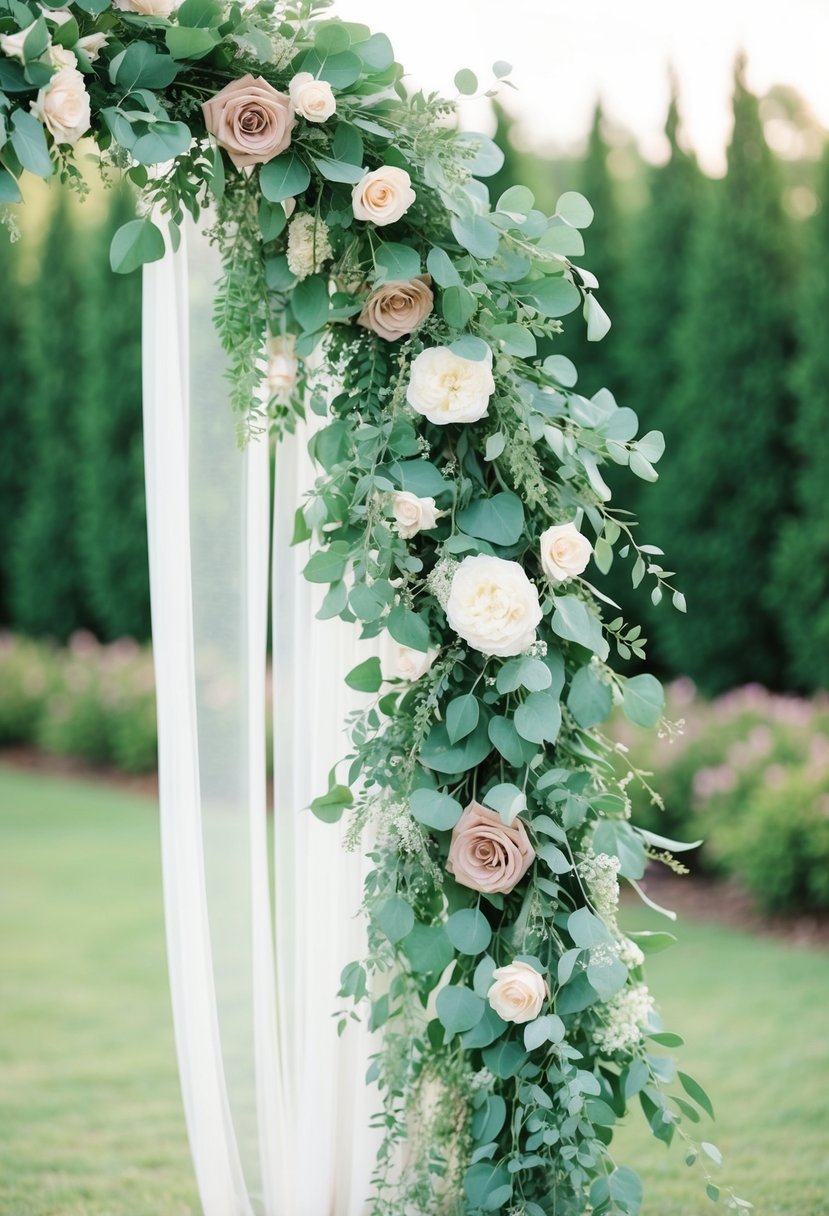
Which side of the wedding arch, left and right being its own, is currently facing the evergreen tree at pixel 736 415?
back

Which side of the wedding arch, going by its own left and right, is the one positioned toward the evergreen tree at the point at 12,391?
back

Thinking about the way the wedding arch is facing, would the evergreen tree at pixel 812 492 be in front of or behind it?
behind

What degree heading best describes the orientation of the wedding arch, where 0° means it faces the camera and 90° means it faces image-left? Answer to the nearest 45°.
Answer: approximately 0°

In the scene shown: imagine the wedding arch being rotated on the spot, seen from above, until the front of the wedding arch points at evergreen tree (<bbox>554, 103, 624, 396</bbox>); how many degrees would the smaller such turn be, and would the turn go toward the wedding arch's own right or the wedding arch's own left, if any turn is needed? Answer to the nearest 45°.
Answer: approximately 180°

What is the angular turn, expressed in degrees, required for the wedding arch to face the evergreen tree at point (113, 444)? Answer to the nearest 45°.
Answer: approximately 180°

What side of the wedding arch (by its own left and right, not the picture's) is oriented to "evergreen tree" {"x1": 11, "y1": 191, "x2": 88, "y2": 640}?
back

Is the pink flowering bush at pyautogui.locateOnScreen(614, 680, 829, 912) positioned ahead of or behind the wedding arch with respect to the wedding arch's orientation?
behind
